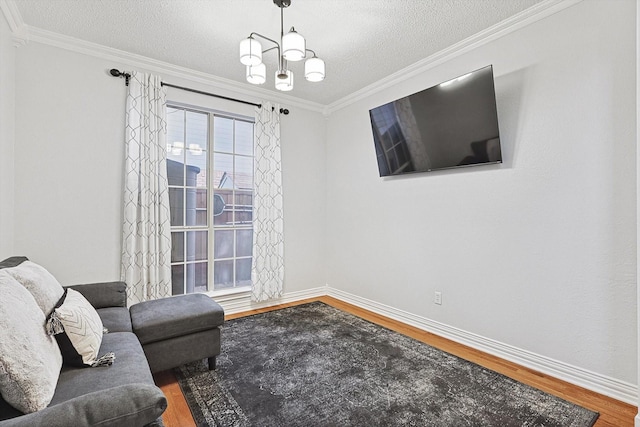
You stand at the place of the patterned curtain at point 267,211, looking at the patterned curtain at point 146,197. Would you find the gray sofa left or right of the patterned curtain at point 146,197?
left

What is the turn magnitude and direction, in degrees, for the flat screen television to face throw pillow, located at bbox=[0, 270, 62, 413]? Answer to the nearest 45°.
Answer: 0° — it already faces it

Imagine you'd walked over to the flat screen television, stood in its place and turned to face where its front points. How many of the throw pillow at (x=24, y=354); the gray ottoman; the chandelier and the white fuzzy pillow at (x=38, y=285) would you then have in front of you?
4

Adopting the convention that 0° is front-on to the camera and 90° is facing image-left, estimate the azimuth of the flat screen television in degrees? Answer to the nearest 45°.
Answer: approximately 45°

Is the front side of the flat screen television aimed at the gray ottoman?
yes

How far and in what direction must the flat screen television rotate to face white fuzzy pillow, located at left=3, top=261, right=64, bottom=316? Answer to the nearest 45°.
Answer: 0° — it already faces it

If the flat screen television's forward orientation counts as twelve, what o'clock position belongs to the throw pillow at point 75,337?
The throw pillow is roughly at 12 o'clock from the flat screen television.

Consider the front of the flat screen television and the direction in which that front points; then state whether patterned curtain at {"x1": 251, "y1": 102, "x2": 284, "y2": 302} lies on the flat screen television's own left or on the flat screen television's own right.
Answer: on the flat screen television's own right

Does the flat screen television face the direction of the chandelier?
yes

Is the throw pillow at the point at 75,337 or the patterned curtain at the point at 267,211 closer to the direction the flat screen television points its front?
the throw pillow

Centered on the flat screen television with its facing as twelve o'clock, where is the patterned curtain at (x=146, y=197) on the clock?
The patterned curtain is roughly at 1 o'clock from the flat screen television.
